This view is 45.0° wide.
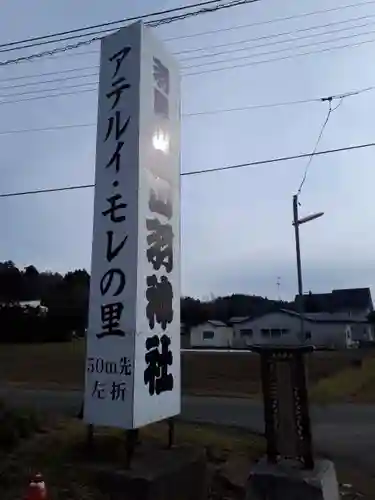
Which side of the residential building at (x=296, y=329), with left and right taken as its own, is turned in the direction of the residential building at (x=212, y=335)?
right

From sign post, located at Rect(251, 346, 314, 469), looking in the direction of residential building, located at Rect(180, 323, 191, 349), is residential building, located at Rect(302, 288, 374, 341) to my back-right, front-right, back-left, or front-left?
front-right

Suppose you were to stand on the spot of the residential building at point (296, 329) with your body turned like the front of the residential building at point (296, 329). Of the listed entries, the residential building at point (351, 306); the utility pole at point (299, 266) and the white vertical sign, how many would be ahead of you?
2

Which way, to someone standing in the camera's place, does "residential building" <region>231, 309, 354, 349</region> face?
facing the viewer

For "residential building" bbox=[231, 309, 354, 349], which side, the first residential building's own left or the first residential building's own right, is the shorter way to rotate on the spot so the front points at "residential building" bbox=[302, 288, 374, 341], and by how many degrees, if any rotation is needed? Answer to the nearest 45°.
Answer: approximately 135° to the first residential building's own left

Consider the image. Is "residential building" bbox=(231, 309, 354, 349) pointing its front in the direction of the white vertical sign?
yes

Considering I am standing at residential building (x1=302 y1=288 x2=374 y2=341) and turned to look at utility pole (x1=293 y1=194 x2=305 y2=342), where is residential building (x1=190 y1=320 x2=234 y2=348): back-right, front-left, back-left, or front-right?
front-right

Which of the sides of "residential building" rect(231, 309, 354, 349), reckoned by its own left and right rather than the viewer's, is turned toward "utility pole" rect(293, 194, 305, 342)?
front

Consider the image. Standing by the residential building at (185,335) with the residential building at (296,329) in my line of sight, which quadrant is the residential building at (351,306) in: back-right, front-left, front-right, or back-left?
front-left

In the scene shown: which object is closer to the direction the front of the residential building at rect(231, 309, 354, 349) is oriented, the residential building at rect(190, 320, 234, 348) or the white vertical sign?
the white vertical sign

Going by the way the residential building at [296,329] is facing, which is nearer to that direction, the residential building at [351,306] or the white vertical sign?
the white vertical sign

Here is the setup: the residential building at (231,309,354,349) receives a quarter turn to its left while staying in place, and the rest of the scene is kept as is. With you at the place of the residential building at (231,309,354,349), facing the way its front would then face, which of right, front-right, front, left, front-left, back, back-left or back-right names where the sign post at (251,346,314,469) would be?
right
